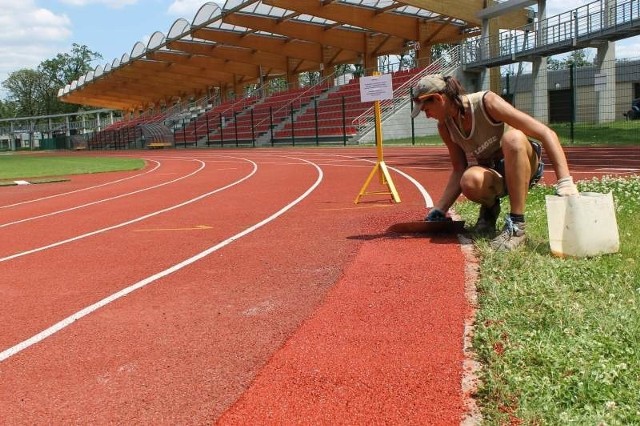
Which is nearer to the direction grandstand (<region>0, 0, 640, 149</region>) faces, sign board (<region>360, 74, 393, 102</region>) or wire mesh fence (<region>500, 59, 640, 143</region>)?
the sign board

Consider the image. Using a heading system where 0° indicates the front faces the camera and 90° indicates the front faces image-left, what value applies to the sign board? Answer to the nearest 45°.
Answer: approximately 0°

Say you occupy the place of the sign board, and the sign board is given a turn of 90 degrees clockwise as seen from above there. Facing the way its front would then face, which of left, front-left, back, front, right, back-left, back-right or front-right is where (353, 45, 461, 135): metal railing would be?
right

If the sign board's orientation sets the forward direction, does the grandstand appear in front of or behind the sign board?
behind
